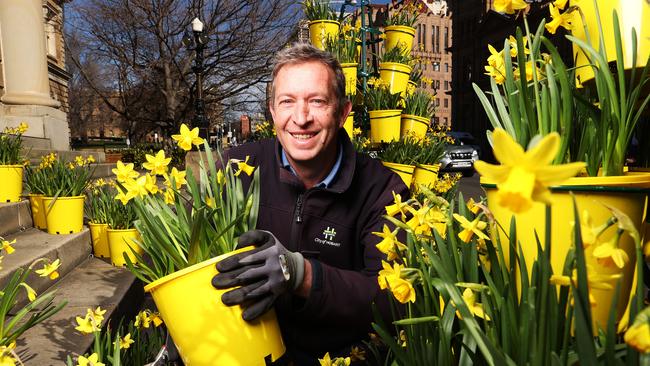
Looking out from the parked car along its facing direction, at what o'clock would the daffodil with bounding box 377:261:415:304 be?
The daffodil is roughly at 12 o'clock from the parked car.

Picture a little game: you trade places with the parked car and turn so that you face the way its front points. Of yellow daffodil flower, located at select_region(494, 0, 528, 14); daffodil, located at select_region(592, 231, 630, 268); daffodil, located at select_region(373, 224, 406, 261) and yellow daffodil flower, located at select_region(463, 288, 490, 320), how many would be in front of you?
4

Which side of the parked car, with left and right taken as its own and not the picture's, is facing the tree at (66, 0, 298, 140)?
right

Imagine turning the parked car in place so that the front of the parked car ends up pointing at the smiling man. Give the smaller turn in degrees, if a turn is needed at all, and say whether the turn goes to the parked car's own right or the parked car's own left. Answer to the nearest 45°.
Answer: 0° — it already faces them

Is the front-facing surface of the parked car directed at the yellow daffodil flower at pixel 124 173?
yes

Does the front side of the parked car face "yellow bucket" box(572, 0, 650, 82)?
yes

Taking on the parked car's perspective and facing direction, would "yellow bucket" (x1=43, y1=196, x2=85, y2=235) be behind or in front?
in front

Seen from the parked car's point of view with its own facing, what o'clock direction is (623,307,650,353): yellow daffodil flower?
The yellow daffodil flower is roughly at 12 o'clock from the parked car.

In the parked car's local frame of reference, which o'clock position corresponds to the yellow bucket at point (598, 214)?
The yellow bucket is roughly at 12 o'clock from the parked car.

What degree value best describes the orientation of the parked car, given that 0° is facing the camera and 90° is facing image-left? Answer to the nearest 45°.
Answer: approximately 0°

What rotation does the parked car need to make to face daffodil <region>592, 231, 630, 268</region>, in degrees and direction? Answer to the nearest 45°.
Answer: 0° — it already faces it

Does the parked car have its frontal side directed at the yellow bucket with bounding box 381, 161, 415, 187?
yes

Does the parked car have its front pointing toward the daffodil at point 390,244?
yes
